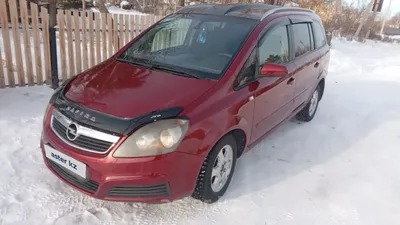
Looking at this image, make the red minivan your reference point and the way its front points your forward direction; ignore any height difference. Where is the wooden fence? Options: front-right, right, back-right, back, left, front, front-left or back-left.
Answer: right

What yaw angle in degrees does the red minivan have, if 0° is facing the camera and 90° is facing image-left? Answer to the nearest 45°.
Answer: approximately 45°
